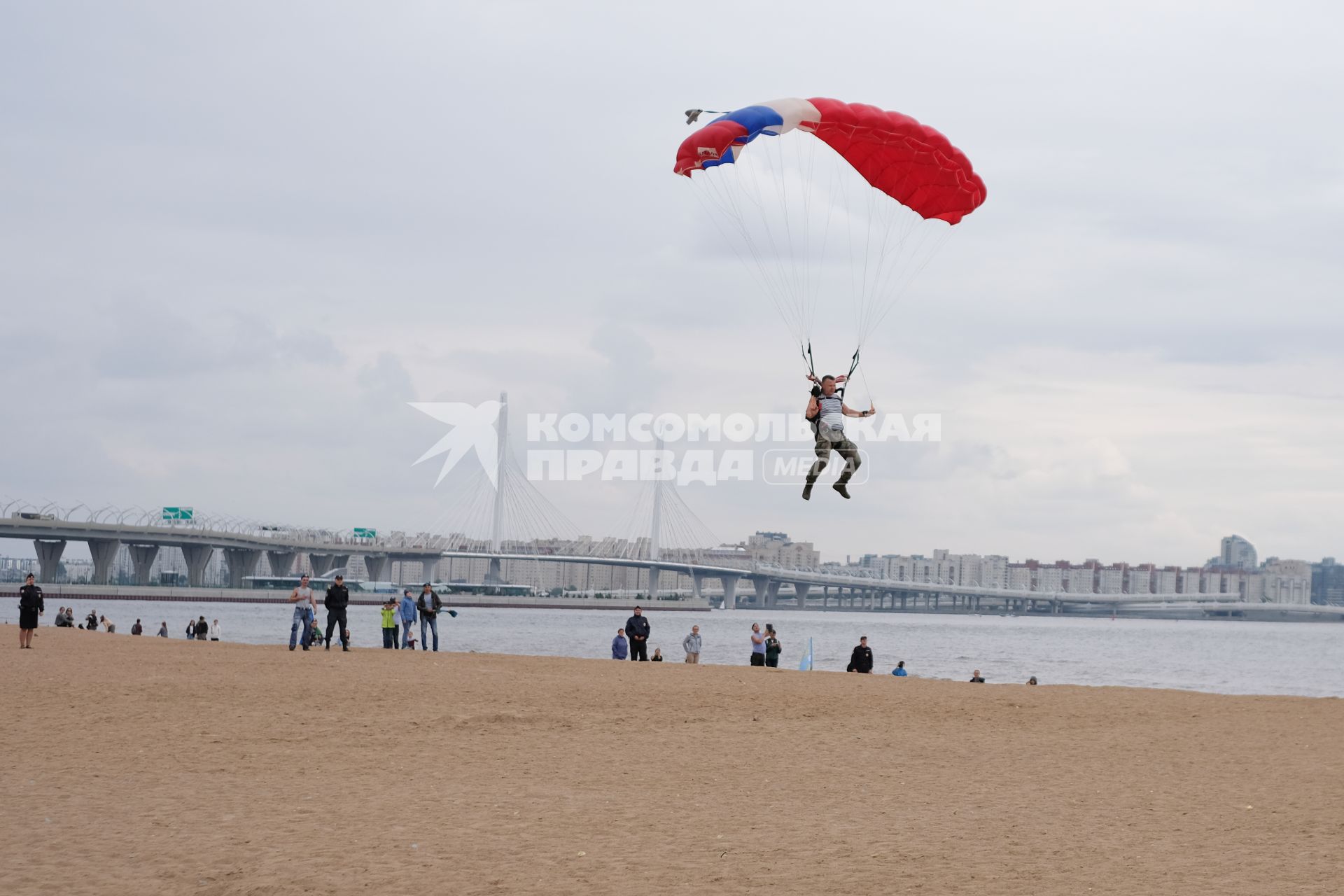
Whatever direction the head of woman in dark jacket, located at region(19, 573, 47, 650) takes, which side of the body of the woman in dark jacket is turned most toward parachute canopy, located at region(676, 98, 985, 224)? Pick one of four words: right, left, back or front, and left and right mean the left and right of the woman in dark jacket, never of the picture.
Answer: front

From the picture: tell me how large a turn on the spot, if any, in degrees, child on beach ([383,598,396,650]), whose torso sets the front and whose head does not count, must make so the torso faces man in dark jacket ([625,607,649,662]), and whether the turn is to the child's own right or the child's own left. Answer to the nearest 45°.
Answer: approximately 90° to the child's own left

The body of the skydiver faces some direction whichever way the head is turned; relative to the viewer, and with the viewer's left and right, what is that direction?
facing the viewer and to the right of the viewer

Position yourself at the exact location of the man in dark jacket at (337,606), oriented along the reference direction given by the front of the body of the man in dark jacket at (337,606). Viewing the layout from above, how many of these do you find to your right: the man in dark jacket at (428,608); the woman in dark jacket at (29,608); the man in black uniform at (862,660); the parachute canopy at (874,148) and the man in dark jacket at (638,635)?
1

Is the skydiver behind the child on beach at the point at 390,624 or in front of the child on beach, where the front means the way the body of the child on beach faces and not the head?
in front

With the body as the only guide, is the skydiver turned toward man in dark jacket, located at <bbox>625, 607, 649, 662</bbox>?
no

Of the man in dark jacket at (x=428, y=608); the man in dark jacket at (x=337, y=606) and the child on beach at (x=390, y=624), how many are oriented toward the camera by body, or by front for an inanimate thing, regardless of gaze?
3

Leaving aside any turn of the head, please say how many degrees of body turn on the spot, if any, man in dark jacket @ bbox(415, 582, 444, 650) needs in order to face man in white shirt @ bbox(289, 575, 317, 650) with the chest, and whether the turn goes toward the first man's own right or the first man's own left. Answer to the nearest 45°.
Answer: approximately 45° to the first man's own right

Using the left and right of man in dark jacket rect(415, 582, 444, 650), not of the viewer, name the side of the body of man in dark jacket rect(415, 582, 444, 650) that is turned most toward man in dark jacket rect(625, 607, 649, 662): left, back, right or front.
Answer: left

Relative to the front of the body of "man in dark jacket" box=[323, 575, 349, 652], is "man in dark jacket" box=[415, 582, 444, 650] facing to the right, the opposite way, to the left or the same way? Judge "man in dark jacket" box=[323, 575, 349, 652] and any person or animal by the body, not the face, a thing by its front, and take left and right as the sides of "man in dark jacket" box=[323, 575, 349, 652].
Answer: the same way

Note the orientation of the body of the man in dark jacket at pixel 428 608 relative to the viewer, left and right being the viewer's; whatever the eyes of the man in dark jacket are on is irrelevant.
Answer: facing the viewer

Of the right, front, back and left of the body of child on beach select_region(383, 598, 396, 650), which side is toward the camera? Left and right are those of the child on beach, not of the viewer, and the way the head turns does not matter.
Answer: front

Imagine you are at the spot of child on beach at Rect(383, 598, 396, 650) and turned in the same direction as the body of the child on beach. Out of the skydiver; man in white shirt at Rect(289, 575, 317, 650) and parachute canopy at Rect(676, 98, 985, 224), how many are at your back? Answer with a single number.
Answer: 0
